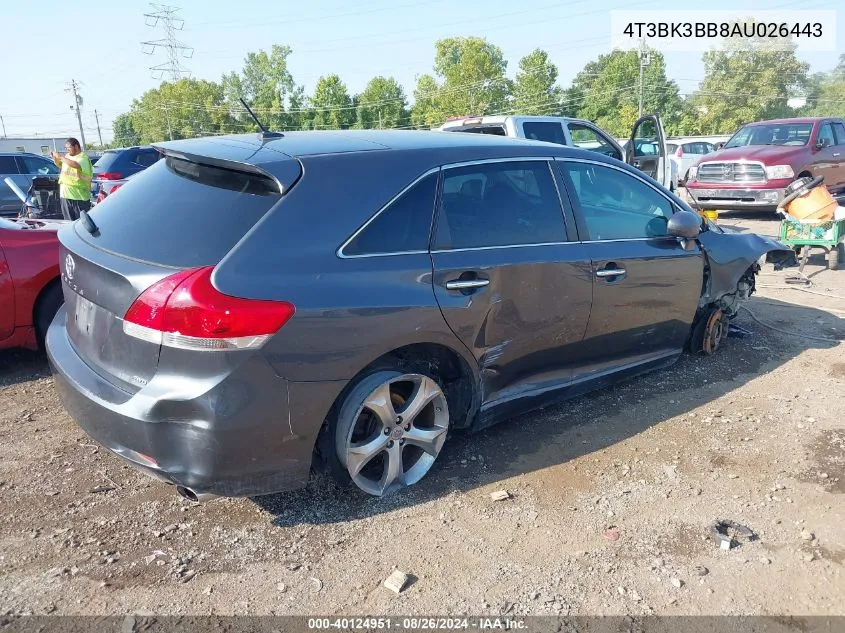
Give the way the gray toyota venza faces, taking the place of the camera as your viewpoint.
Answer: facing away from the viewer and to the right of the viewer

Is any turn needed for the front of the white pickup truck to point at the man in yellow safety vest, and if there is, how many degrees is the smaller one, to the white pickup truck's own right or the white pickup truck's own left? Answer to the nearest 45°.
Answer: approximately 135° to the white pickup truck's own left

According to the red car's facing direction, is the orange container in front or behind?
in front

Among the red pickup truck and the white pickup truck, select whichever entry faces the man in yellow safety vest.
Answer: the red pickup truck

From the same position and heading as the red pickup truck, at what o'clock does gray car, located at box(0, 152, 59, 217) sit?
The gray car is roughly at 1 o'clock from the red pickup truck.

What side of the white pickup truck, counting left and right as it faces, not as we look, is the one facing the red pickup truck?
front

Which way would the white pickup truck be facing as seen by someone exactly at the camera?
facing away from the viewer and to the right of the viewer

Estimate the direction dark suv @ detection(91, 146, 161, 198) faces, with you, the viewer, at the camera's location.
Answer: facing away from the viewer and to the right of the viewer

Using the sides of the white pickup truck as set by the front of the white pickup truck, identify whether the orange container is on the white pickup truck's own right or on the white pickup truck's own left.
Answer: on the white pickup truck's own right

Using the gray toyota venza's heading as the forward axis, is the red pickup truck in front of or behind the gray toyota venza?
in front

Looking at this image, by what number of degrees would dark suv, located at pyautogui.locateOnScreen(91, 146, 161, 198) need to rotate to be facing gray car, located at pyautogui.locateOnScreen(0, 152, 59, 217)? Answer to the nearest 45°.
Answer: approximately 90° to its left

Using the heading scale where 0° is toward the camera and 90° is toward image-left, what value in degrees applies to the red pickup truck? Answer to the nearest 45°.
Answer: approximately 45°
